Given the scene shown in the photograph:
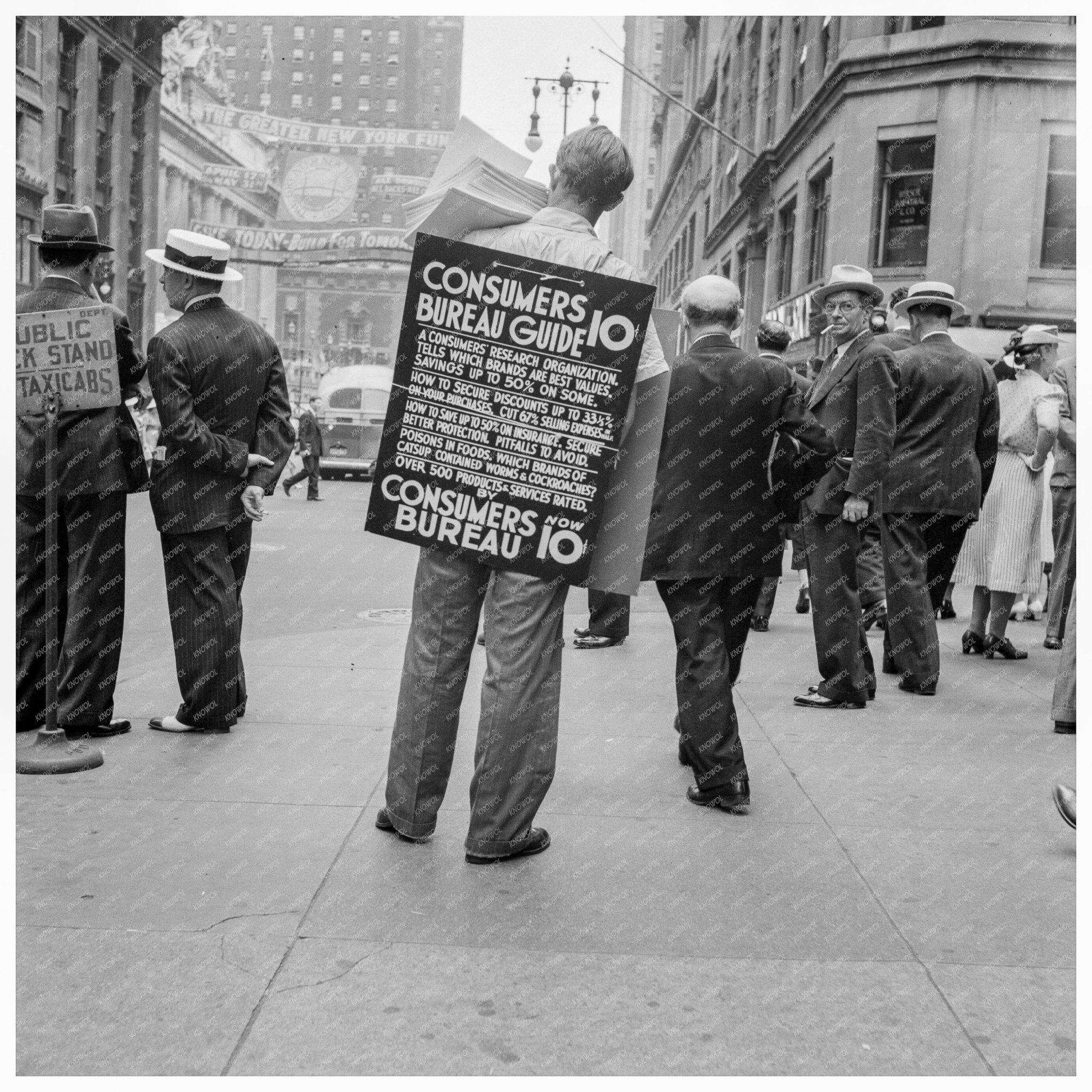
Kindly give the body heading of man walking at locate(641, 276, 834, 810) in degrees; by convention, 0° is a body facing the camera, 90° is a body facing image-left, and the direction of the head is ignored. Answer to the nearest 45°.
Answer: approximately 180°

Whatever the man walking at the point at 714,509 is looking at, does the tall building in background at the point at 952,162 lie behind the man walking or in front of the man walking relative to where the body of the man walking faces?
in front

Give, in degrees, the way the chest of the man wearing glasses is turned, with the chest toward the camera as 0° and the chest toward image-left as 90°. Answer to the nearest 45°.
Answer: approximately 90°

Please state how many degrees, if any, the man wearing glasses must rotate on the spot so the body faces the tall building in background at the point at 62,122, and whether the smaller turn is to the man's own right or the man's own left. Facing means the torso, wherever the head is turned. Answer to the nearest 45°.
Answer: approximately 45° to the man's own right

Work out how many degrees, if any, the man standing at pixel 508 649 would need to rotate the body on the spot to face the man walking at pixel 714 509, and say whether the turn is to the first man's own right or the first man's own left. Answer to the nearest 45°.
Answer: approximately 45° to the first man's own right

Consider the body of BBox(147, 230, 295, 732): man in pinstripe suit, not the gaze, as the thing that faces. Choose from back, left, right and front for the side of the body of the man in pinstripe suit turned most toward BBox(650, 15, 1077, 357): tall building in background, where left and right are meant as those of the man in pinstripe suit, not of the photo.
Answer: right

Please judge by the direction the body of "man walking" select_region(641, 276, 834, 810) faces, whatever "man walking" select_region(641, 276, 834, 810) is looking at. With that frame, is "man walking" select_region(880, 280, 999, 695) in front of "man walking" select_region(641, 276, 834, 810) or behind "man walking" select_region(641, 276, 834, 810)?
in front

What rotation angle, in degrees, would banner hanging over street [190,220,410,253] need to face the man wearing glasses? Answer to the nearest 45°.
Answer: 0° — it already faces them

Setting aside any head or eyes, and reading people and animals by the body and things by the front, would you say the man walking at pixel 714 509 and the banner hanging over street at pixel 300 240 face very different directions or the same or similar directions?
very different directions

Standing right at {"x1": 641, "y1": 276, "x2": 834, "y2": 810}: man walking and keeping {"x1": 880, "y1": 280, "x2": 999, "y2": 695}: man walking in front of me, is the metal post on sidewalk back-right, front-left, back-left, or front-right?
back-left
